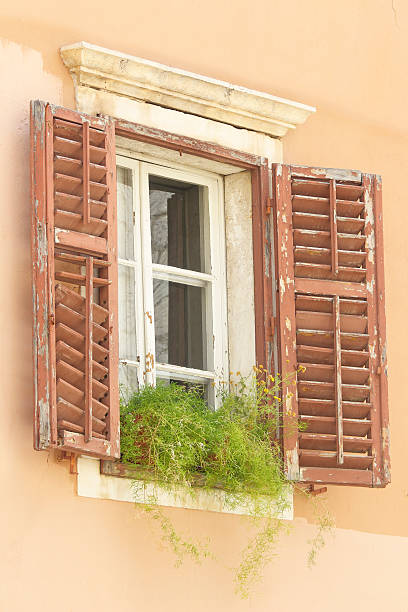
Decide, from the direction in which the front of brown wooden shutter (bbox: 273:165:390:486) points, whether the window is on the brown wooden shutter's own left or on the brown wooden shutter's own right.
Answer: on the brown wooden shutter's own right

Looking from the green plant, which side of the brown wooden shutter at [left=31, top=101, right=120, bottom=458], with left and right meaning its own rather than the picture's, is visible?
left

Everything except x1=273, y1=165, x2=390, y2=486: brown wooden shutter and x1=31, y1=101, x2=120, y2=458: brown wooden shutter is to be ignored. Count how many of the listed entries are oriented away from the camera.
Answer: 0

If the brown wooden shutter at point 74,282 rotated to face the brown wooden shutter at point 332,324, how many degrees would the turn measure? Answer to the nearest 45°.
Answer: approximately 90° to its left

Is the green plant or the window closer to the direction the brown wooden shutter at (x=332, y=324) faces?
the green plant
